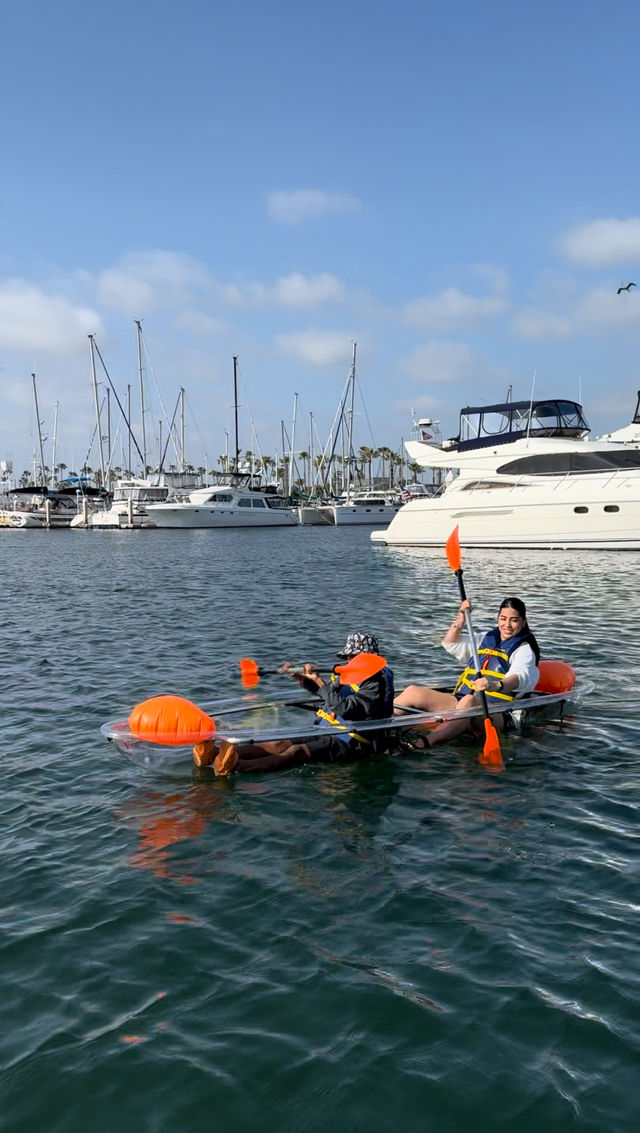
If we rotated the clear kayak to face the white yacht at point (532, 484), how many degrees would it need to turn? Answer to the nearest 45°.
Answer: approximately 135° to its right

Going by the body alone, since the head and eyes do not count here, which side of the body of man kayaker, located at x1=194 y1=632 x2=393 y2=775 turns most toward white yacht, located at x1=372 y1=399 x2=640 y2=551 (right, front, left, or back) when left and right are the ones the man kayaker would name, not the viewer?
right

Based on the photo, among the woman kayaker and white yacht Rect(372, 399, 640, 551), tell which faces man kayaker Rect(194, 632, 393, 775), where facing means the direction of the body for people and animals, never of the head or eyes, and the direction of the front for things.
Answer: the woman kayaker

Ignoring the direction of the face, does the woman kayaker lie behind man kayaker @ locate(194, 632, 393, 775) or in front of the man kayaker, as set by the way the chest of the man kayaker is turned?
behind

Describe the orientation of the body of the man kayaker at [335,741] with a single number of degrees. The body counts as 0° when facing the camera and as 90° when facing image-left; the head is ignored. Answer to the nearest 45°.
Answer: approximately 90°

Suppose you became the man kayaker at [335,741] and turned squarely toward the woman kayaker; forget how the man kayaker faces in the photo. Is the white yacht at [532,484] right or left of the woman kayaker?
left
